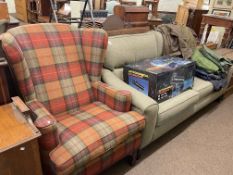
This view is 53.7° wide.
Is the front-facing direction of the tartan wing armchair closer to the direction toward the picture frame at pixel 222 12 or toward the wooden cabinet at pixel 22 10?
the picture frame

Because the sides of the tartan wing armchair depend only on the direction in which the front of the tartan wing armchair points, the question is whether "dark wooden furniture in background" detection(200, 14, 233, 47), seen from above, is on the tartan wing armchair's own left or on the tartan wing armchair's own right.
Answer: on the tartan wing armchair's own left

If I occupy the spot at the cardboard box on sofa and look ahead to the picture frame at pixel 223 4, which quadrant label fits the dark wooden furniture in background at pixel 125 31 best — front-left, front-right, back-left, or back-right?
front-left

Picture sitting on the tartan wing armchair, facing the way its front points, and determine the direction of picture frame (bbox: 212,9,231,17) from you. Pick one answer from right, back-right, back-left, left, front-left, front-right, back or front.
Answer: left

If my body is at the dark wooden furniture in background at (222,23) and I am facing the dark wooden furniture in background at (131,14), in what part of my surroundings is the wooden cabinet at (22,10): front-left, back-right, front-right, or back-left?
front-right

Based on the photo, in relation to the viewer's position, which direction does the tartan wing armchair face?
facing the viewer and to the right of the viewer

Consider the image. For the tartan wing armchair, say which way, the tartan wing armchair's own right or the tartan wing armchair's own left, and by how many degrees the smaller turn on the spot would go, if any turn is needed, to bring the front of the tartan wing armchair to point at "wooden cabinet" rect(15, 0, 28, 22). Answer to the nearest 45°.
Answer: approximately 135° to the tartan wing armchair's own left

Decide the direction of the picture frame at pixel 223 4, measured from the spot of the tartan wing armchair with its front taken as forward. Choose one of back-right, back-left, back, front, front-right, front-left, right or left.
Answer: left

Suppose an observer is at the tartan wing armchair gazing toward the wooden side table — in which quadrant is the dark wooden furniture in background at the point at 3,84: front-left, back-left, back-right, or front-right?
front-right

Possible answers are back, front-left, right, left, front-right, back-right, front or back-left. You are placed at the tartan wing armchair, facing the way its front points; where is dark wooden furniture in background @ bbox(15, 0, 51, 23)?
back-left

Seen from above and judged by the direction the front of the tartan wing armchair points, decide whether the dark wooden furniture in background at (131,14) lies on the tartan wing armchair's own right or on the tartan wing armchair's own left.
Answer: on the tartan wing armchair's own left
